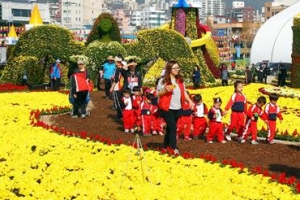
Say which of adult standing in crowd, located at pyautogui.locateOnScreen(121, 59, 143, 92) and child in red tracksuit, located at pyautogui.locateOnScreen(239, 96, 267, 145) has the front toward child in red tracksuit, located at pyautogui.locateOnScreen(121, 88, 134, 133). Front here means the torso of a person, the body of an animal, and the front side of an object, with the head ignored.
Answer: the adult standing in crowd

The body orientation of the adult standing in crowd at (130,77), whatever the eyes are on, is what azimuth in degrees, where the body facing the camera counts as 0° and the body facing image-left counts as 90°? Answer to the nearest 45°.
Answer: approximately 0°

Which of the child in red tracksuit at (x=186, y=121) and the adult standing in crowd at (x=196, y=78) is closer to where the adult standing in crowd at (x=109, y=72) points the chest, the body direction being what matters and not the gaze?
the child in red tracksuit

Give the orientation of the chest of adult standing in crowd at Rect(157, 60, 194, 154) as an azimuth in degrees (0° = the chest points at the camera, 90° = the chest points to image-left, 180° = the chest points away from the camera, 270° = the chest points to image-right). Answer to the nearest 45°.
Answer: approximately 315°

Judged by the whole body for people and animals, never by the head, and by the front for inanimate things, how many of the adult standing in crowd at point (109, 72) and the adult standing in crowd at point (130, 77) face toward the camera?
2
